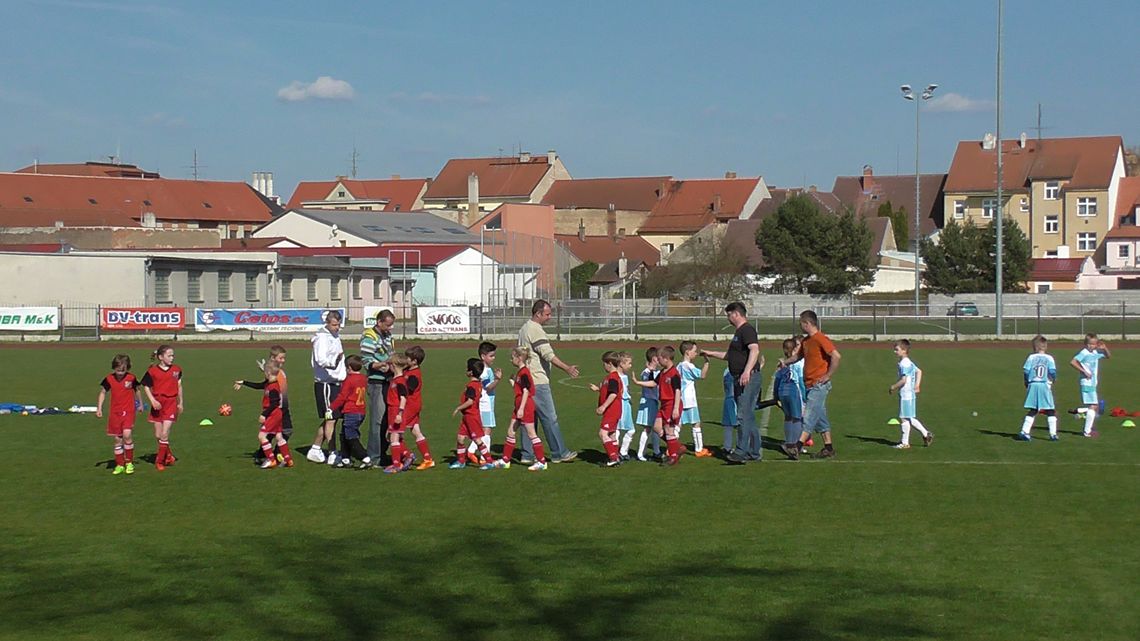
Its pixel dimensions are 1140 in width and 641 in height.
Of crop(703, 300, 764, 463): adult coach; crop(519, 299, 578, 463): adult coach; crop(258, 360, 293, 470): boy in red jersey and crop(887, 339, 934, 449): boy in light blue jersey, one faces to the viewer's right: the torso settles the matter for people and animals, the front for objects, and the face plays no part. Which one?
crop(519, 299, 578, 463): adult coach

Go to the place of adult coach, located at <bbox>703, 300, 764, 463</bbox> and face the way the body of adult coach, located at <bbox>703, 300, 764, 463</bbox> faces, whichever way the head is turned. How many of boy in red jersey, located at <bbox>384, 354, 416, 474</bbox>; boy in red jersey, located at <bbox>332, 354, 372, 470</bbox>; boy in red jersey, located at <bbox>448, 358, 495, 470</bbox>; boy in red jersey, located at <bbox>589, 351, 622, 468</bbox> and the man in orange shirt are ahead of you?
4

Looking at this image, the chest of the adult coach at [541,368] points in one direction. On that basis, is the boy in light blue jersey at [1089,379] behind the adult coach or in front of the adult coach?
in front

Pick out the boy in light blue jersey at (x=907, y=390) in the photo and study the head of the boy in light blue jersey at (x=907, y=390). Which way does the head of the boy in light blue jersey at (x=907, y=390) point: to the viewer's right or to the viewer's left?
to the viewer's left

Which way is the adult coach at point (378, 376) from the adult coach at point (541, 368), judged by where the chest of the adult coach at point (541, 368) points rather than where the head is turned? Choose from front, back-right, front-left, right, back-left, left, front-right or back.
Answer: back

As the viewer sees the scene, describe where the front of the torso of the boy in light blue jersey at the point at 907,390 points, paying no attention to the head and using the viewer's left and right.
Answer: facing to the left of the viewer

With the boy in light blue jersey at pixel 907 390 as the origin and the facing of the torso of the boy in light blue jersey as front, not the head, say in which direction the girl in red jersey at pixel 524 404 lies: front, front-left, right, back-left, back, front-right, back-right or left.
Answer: front-left

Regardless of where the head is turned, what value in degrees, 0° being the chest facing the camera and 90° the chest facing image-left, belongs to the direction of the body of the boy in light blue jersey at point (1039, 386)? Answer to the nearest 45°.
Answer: approximately 180°

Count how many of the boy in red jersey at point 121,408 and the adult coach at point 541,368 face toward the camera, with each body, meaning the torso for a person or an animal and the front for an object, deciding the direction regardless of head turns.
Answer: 1

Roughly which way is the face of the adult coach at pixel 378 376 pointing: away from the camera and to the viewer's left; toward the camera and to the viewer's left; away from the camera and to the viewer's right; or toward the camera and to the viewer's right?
toward the camera and to the viewer's right

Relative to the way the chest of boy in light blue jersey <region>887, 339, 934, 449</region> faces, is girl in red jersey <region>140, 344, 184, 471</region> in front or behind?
in front

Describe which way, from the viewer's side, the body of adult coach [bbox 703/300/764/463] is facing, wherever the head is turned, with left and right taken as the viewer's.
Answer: facing to the left of the viewer
